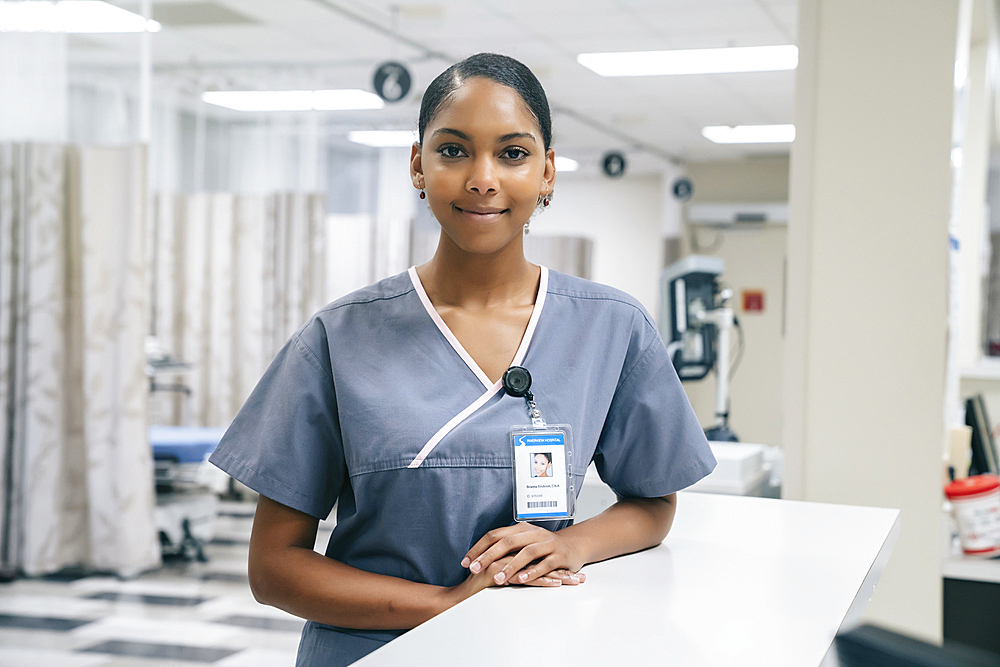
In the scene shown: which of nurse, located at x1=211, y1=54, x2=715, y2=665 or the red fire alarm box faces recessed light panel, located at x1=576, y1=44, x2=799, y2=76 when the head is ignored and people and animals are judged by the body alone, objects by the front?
the red fire alarm box

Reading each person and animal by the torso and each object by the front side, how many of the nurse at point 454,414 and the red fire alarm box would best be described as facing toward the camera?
2

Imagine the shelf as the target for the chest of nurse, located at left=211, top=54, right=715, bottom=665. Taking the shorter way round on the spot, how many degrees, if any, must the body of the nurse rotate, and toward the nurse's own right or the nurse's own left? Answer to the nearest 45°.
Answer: approximately 135° to the nurse's own left

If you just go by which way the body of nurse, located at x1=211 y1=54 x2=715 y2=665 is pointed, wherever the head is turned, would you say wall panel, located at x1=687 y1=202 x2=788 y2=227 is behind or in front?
behind

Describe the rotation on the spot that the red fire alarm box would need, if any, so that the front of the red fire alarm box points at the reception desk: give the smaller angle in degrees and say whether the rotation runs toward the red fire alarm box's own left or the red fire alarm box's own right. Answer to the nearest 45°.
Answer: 0° — it already faces it

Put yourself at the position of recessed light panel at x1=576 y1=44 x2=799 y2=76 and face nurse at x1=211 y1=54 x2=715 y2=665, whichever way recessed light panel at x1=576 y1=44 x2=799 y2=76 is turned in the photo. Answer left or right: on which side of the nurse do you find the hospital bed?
right

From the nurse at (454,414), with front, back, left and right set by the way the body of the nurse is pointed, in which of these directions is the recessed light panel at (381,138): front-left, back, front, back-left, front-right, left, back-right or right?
back

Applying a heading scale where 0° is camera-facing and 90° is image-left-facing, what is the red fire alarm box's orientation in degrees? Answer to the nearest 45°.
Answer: approximately 0°

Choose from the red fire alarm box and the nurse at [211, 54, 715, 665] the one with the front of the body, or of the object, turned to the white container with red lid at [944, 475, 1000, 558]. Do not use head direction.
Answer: the red fire alarm box

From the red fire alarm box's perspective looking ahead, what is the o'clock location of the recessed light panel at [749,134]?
The recessed light panel is roughly at 12 o'clock from the red fire alarm box.
